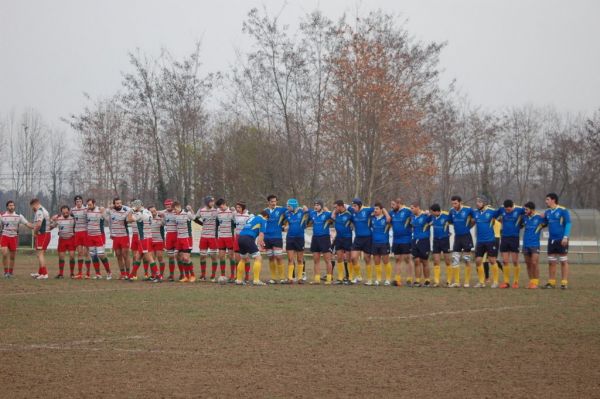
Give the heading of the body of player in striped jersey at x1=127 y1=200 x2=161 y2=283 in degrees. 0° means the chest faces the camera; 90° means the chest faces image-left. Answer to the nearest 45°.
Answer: approximately 45°

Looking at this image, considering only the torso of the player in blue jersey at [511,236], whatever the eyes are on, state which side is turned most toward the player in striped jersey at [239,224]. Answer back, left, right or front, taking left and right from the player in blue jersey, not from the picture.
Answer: right

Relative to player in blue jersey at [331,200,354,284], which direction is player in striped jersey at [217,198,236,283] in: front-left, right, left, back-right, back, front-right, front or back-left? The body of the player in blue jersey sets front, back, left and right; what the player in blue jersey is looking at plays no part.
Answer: front-right

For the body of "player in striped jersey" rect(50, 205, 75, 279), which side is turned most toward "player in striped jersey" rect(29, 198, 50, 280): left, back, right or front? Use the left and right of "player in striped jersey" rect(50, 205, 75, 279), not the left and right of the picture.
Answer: right

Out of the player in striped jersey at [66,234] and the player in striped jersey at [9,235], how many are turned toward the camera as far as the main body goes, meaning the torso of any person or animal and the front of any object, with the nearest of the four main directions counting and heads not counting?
2

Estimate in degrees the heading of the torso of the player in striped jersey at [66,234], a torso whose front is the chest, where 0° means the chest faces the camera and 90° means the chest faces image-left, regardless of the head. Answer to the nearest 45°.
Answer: approximately 0°

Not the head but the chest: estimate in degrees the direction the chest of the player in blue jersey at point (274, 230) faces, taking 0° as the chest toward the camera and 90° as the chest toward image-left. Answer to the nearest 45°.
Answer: approximately 0°
